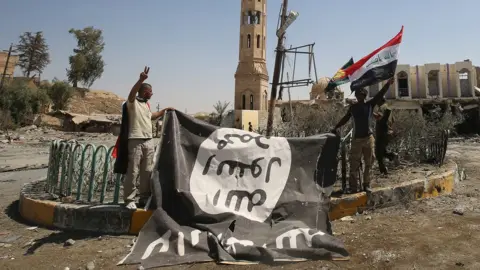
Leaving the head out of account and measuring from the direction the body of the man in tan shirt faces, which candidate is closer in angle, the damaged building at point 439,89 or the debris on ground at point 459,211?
the debris on ground

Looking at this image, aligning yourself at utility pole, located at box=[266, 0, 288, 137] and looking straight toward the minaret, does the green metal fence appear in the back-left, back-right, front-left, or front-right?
back-left

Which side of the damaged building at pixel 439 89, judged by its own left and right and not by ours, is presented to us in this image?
front

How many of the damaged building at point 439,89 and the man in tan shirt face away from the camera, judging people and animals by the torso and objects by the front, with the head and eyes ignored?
0

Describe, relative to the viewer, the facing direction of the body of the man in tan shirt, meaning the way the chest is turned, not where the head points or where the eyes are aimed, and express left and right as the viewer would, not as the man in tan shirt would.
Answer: facing the viewer and to the right of the viewer

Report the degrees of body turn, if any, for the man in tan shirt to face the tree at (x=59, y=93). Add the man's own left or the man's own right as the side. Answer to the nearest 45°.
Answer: approximately 135° to the man's own left

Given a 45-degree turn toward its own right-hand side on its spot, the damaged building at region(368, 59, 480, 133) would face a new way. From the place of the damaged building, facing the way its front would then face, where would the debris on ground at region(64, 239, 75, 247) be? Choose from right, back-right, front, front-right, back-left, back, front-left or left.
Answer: front-left

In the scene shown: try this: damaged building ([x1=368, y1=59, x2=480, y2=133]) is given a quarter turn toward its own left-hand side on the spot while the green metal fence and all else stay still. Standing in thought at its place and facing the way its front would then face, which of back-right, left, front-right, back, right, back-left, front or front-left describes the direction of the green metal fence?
right

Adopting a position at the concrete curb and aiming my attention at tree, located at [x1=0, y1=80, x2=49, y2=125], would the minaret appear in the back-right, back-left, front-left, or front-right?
front-right

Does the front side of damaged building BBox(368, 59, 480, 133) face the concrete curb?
yes

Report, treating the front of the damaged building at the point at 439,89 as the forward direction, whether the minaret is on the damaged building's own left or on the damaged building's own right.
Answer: on the damaged building's own right

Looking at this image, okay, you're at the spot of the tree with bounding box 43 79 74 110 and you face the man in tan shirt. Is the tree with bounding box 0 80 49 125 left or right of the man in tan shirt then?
right

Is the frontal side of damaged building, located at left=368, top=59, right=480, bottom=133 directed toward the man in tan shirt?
yes
